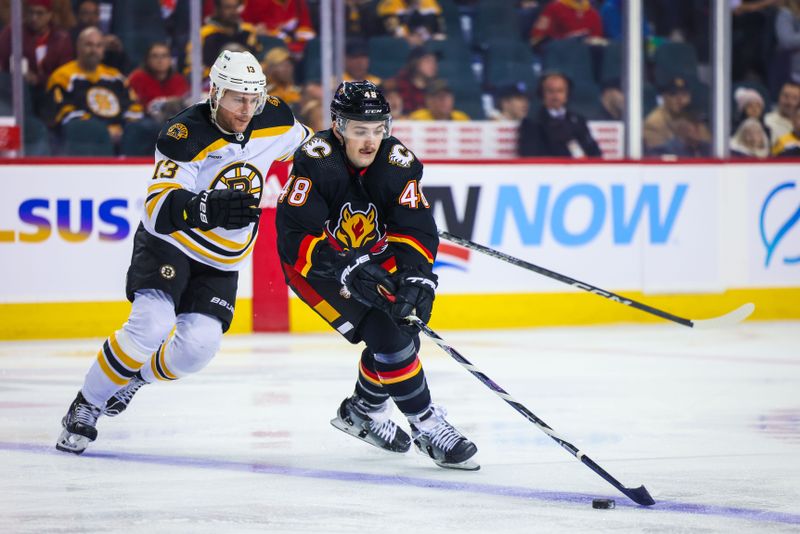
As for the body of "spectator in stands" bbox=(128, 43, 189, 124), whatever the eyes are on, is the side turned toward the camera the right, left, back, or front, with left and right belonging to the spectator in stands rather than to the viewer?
front

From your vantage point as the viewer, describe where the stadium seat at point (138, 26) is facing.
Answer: facing the viewer

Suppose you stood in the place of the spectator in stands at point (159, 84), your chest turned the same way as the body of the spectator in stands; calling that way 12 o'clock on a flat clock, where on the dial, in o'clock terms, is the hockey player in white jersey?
The hockey player in white jersey is roughly at 12 o'clock from the spectator in stands.

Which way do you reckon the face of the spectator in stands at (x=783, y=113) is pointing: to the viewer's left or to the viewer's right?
to the viewer's left

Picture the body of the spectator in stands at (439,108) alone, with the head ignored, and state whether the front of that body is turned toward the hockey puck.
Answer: yes

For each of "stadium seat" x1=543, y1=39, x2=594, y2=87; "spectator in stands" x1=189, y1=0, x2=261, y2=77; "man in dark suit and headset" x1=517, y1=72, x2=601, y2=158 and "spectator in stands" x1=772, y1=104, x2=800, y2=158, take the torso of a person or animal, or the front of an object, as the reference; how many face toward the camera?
4

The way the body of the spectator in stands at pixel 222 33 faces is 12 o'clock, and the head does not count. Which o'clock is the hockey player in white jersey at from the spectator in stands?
The hockey player in white jersey is roughly at 12 o'clock from the spectator in stands.

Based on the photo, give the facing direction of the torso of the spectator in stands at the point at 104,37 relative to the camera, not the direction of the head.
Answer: toward the camera

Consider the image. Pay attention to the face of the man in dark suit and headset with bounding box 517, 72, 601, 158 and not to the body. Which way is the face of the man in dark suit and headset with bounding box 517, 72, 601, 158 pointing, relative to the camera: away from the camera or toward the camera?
toward the camera

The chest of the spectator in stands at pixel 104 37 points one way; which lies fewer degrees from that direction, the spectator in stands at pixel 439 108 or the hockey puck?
the hockey puck
